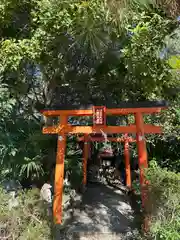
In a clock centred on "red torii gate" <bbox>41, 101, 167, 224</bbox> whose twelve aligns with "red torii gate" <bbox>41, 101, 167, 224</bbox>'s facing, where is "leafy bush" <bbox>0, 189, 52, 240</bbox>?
The leafy bush is roughly at 1 o'clock from the red torii gate.

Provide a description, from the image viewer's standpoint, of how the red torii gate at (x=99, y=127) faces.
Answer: facing the viewer
